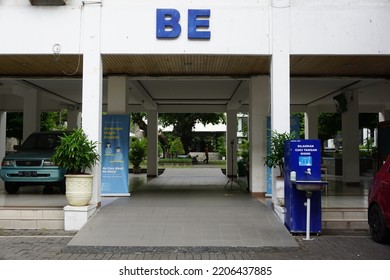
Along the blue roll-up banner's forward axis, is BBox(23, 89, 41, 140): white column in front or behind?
behind

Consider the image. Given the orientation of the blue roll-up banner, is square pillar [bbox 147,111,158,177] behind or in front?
behind

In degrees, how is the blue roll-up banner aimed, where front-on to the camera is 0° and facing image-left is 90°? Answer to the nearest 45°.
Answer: approximately 0°

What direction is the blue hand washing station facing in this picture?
toward the camera

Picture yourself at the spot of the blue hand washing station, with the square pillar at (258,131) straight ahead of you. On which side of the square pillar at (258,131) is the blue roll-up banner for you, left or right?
left

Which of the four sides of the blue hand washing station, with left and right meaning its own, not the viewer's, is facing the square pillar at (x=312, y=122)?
back

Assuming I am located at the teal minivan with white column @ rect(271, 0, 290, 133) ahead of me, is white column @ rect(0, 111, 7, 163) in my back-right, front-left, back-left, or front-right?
back-left

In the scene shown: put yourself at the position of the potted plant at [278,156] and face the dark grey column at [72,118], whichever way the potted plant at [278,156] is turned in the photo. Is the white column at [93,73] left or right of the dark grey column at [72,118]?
left

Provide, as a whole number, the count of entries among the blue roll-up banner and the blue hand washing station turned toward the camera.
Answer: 2

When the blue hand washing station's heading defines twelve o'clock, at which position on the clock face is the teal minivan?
The teal minivan is roughly at 3 o'clock from the blue hand washing station.

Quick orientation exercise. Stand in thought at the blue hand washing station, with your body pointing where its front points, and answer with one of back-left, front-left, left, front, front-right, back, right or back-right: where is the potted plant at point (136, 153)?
back-right

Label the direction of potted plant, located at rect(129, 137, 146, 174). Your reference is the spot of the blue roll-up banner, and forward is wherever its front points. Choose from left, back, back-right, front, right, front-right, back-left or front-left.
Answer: back

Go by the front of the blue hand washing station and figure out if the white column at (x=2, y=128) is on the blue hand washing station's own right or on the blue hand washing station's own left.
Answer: on the blue hand washing station's own right

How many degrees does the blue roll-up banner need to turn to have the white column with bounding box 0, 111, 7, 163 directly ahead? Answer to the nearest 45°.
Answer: approximately 135° to its right
